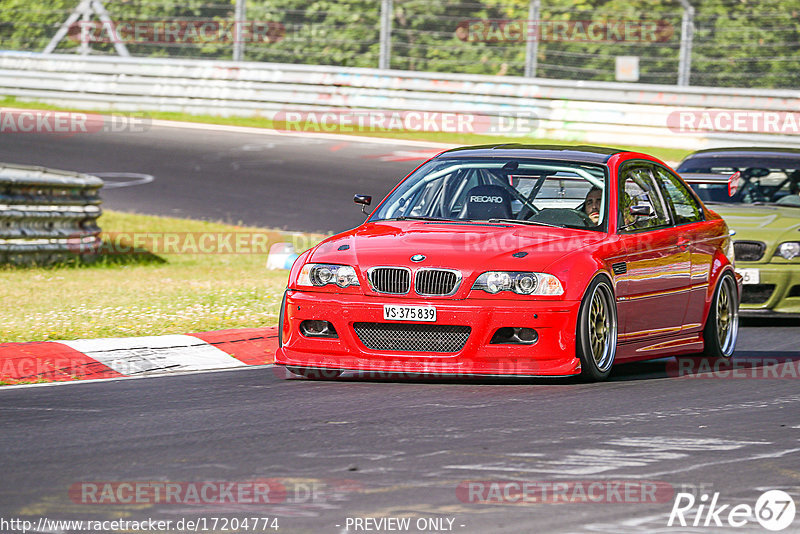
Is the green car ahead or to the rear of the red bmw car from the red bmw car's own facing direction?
to the rear

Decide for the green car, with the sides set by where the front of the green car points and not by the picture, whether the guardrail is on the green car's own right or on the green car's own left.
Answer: on the green car's own right

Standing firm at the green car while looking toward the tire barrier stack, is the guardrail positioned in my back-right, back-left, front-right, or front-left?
front-right

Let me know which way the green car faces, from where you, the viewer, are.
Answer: facing the viewer and to the left of the viewer

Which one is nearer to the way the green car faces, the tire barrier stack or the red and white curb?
the red and white curb

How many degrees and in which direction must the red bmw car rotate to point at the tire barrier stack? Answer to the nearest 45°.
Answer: approximately 90° to its right

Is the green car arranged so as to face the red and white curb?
yes

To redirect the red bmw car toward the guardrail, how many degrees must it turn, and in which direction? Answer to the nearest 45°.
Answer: approximately 135° to its right

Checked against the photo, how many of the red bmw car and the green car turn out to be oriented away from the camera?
0

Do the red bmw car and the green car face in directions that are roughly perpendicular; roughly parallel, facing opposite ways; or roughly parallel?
roughly parallel

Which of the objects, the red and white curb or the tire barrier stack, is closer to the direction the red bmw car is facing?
the red and white curb

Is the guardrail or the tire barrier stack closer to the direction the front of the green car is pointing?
the tire barrier stack

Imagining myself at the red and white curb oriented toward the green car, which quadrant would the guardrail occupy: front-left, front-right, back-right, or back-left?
front-left

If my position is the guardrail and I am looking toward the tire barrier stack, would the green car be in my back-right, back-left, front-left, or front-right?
front-left
